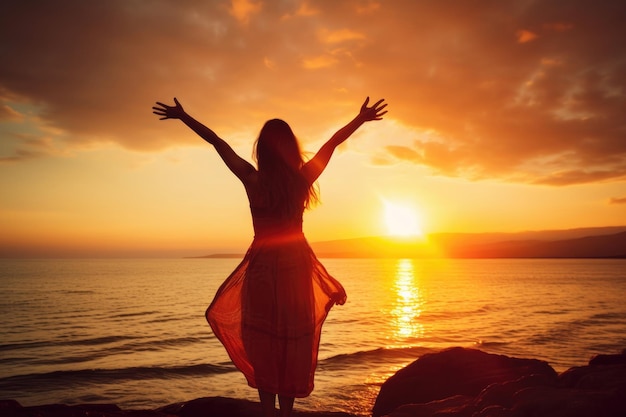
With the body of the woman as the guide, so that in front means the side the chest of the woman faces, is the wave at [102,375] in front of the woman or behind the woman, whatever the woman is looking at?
in front

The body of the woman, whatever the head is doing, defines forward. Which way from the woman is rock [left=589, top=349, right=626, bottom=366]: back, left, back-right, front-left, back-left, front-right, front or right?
front-right

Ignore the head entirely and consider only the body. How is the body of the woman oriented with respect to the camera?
away from the camera

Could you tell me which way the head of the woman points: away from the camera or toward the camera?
away from the camera
